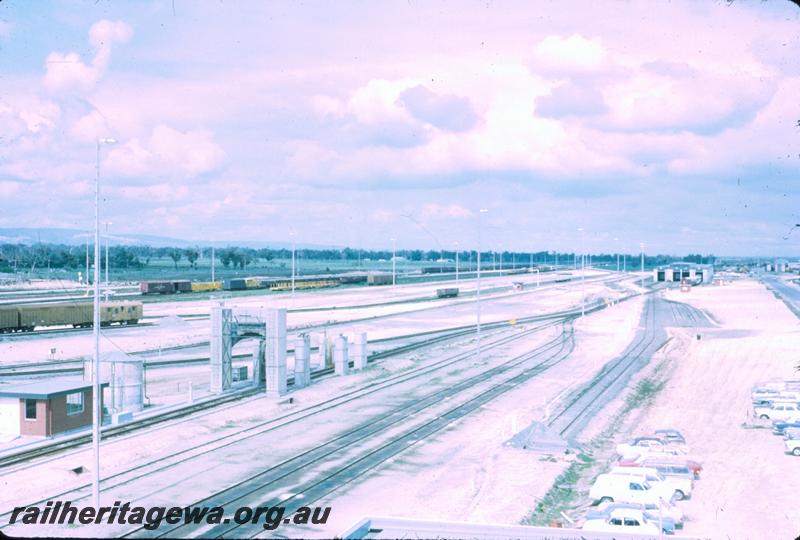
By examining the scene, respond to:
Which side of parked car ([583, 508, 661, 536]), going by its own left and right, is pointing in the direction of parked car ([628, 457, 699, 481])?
right

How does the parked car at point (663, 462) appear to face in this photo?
to the viewer's left

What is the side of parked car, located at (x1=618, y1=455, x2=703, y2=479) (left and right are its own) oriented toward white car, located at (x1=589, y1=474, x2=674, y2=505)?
left

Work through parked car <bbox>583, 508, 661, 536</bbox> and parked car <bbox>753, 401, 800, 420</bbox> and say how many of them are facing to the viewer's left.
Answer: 2

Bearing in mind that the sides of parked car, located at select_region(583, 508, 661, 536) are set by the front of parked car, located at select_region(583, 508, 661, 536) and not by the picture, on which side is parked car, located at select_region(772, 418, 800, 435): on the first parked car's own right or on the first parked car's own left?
on the first parked car's own right

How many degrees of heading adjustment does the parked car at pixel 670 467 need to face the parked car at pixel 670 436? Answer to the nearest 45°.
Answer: approximately 90° to its right

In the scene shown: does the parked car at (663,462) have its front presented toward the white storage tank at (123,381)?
yes

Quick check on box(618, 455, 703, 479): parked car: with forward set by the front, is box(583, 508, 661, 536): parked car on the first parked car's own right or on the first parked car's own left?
on the first parked car's own left

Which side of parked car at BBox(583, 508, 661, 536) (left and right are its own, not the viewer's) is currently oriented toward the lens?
left

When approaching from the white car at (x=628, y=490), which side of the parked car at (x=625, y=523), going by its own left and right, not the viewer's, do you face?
right

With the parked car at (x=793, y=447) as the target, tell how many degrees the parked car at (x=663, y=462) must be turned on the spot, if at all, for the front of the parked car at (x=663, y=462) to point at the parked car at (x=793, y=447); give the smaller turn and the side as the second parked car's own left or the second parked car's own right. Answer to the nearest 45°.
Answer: approximately 135° to the second parked car's own right

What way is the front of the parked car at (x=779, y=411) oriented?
to the viewer's left
